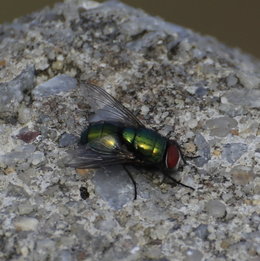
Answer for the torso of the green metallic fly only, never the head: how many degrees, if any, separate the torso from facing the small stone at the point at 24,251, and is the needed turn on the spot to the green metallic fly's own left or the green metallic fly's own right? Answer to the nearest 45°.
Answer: approximately 135° to the green metallic fly's own right

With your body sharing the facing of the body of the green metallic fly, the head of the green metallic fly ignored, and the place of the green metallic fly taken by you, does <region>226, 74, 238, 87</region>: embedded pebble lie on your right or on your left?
on your left

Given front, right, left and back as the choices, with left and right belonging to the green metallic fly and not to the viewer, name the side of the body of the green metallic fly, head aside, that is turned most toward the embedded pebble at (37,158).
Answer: back

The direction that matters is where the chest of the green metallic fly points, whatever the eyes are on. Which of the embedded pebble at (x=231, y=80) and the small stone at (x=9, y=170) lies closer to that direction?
the embedded pebble

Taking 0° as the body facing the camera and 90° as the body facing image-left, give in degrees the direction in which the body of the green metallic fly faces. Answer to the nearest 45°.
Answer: approximately 270°

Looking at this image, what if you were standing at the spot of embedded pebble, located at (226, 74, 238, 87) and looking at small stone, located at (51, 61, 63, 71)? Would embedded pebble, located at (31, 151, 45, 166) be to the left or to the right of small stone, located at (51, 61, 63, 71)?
left

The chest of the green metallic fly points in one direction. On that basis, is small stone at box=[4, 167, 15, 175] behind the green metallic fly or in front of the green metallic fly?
behind

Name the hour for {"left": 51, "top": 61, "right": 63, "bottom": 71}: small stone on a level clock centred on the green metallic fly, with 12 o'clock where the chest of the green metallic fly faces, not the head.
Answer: The small stone is roughly at 8 o'clock from the green metallic fly.

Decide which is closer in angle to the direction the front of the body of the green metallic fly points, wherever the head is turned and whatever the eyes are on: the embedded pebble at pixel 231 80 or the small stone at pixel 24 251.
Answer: the embedded pebble

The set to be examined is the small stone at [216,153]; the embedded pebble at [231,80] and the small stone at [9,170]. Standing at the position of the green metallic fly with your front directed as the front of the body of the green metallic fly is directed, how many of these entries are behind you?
1
